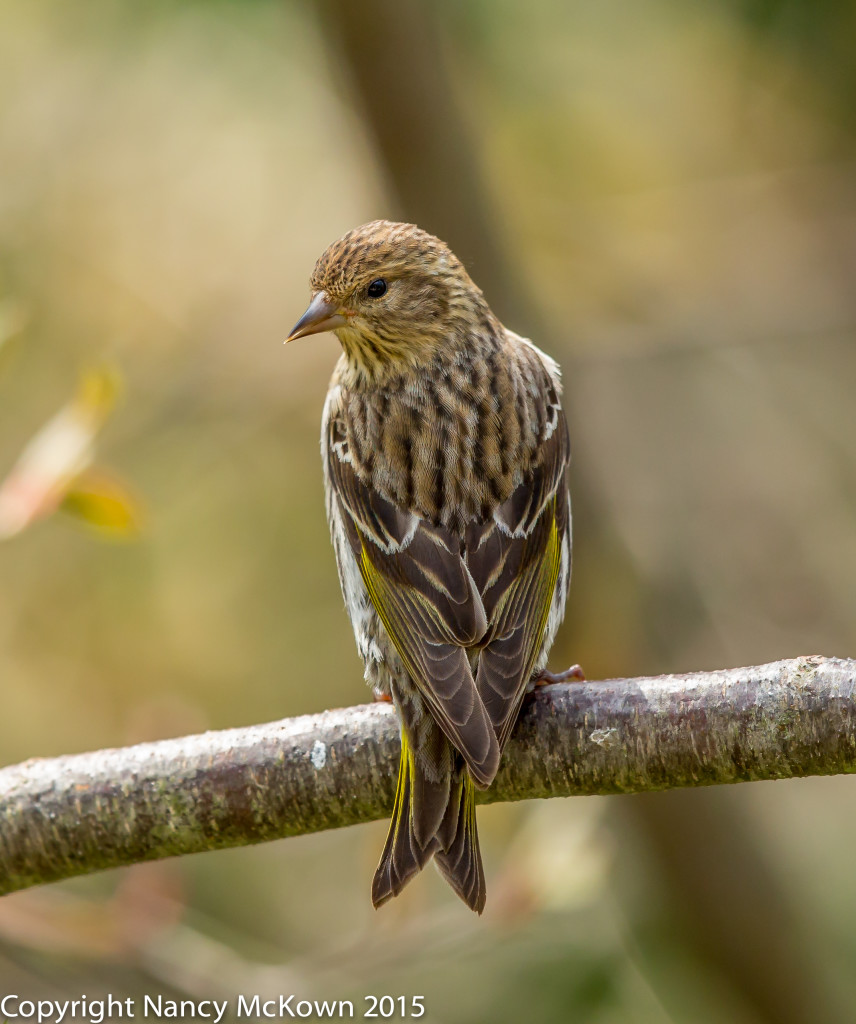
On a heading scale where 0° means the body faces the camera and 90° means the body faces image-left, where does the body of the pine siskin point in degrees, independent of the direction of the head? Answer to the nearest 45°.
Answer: approximately 180°
